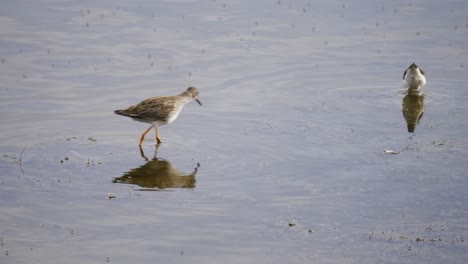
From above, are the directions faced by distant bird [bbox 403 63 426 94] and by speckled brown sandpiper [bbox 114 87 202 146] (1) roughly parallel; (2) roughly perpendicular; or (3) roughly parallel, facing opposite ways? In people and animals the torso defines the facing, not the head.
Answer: roughly perpendicular

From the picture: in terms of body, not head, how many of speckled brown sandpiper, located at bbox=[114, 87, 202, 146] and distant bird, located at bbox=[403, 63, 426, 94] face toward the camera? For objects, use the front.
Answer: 1

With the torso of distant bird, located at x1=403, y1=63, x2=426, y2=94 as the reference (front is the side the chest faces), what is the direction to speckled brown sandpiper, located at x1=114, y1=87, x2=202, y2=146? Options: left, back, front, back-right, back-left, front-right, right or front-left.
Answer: front-right

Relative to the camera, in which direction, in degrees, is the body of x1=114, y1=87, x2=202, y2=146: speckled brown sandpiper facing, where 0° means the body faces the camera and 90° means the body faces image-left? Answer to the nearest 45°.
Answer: approximately 270°

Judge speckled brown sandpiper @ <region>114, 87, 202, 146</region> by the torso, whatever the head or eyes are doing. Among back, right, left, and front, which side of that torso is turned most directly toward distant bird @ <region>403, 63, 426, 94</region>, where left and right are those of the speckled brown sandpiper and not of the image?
front

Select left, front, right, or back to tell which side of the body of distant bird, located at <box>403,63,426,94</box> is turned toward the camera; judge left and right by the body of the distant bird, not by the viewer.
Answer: front
